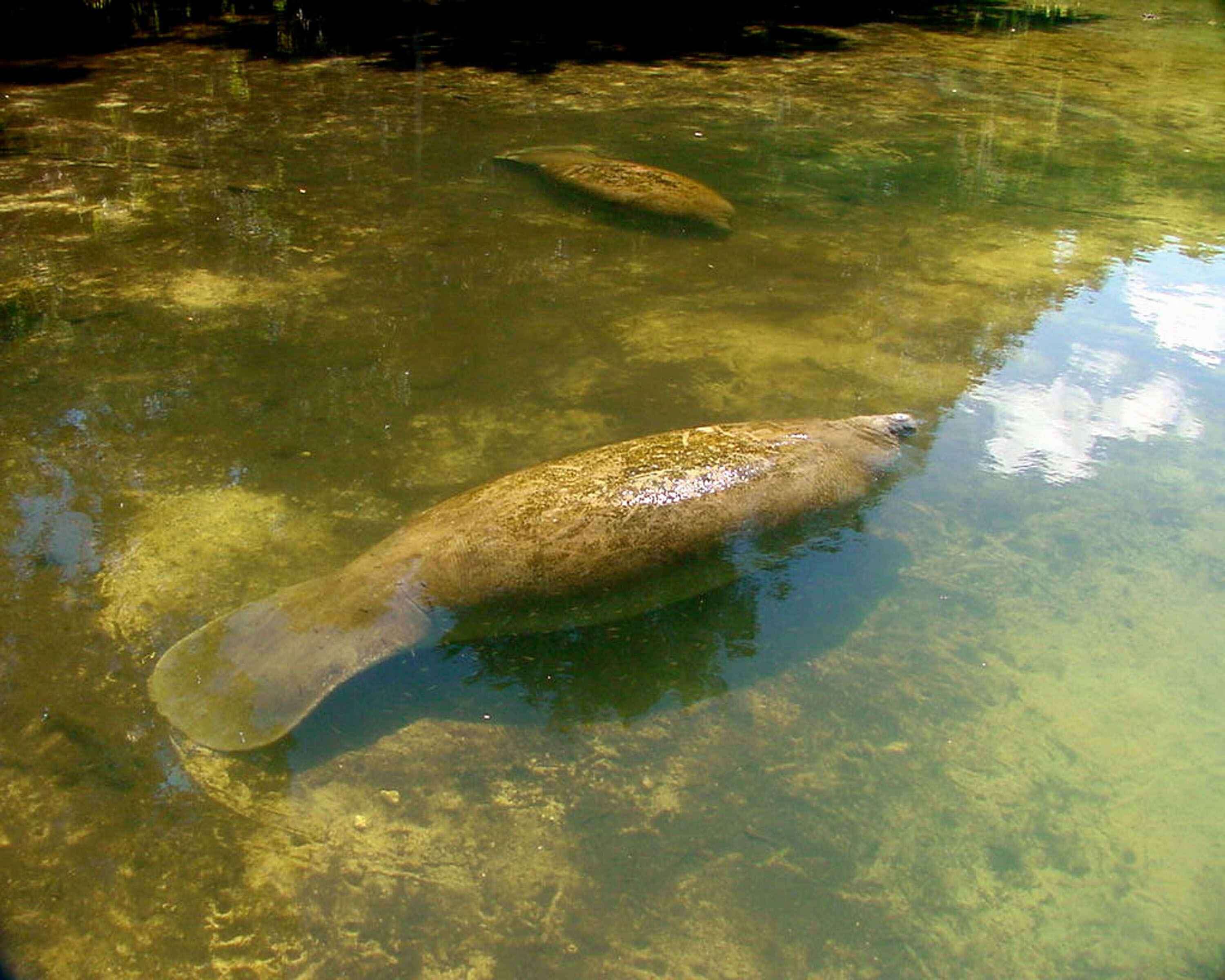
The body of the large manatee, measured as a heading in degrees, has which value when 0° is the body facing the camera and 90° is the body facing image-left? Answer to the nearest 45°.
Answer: approximately 225°

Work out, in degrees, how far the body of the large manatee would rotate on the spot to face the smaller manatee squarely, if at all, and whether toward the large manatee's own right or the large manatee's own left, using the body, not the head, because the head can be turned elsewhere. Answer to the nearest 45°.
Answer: approximately 45° to the large manatee's own left
